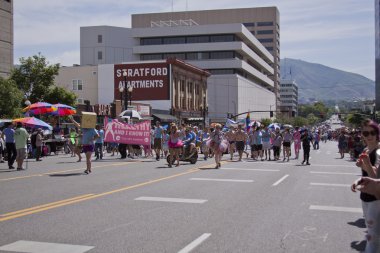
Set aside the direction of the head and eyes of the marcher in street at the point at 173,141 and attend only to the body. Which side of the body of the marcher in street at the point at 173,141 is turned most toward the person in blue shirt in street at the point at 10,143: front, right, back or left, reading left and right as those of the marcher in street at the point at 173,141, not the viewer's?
right

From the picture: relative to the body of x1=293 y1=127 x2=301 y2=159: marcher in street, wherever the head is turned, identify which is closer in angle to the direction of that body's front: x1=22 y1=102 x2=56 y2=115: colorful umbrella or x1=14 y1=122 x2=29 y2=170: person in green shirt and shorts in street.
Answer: the person in green shirt and shorts in street

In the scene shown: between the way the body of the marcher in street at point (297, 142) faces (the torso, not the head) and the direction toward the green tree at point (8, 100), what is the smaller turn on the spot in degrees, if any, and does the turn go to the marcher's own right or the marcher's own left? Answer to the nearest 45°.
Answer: approximately 90° to the marcher's own right

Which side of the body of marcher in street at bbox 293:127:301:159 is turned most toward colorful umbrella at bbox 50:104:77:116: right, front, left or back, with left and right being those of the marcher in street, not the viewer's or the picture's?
right

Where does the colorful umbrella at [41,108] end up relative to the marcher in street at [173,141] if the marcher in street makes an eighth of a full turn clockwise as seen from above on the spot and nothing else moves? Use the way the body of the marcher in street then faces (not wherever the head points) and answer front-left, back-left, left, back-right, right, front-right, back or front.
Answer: right

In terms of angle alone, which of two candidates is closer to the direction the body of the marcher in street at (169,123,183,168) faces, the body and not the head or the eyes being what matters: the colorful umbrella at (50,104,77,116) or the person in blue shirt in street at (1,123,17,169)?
the person in blue shirt in street
